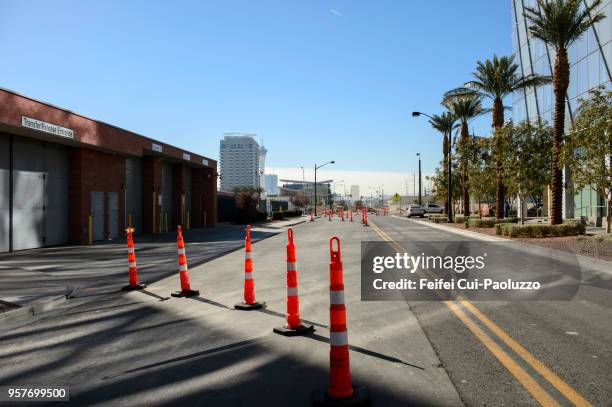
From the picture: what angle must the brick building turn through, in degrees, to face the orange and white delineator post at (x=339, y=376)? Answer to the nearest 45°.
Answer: approximately 45° to its right

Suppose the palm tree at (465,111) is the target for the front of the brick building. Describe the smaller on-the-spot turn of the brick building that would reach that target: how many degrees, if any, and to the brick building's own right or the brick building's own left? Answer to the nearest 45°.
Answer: approximately 45° to the brick building's own left

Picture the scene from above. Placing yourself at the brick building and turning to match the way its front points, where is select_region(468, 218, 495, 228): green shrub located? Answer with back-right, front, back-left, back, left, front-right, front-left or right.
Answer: front-left

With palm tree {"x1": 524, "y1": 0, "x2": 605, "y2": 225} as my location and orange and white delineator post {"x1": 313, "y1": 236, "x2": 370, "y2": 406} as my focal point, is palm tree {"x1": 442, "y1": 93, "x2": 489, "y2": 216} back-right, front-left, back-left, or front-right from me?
back-right

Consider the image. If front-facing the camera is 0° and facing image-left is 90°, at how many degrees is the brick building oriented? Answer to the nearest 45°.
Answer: approximately 315°

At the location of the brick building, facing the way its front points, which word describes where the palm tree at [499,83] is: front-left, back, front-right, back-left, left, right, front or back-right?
front-left

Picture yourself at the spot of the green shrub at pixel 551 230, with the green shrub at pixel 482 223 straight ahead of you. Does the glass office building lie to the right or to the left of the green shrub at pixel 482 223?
right

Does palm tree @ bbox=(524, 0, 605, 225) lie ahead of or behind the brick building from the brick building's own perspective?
ahead

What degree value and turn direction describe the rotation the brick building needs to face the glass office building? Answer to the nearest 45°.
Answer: approximately 45° to its left

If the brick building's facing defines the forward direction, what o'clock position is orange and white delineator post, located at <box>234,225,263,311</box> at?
The orange and white delineator post is roughly at 1 o'clock from the brick building.
